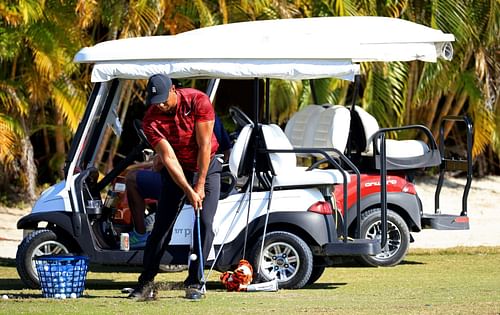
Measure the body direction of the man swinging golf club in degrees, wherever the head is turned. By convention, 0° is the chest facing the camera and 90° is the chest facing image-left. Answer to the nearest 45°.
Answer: approximately 0°

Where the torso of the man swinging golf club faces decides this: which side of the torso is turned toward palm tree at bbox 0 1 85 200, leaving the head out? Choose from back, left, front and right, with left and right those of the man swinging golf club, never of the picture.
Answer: back

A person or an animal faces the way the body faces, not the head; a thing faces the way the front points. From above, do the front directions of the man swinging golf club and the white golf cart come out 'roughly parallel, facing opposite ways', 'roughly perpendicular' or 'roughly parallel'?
roughly perpendicular

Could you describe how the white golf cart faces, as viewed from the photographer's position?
facing to the left of the viewer

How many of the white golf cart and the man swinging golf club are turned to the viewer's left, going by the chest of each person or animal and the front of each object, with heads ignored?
1

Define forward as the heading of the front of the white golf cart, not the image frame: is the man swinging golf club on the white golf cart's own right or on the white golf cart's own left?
on the white golf cart's own left

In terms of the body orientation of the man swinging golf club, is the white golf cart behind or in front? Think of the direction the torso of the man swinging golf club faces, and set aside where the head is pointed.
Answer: behind

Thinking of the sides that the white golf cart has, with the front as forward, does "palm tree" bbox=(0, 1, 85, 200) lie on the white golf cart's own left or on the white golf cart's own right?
on the white golf cart's own right
